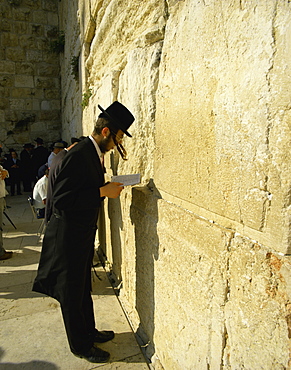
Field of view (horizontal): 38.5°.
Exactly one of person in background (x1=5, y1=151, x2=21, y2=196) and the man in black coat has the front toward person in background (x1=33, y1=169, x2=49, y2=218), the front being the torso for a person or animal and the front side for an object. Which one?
person in background (x1=5, y1=151, x2=21, y2=196)

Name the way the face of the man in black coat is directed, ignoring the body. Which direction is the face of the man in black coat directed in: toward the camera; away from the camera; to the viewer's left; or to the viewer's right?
to the viewer's right

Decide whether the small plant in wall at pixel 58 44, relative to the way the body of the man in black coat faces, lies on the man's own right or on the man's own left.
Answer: on the man's own left

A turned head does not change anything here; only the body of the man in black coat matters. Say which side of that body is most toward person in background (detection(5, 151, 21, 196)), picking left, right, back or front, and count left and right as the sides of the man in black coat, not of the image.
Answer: left

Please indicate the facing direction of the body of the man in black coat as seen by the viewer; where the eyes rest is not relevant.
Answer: to the viewer's right

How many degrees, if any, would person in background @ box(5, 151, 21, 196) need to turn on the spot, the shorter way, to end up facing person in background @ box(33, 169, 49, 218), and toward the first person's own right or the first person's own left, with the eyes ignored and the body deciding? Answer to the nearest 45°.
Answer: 0° — they already face them

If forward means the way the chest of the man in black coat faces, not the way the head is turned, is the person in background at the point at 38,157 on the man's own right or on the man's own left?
on the man's own left

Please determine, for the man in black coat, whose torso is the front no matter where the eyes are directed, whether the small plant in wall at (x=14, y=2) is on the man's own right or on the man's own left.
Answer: on the man's own left
